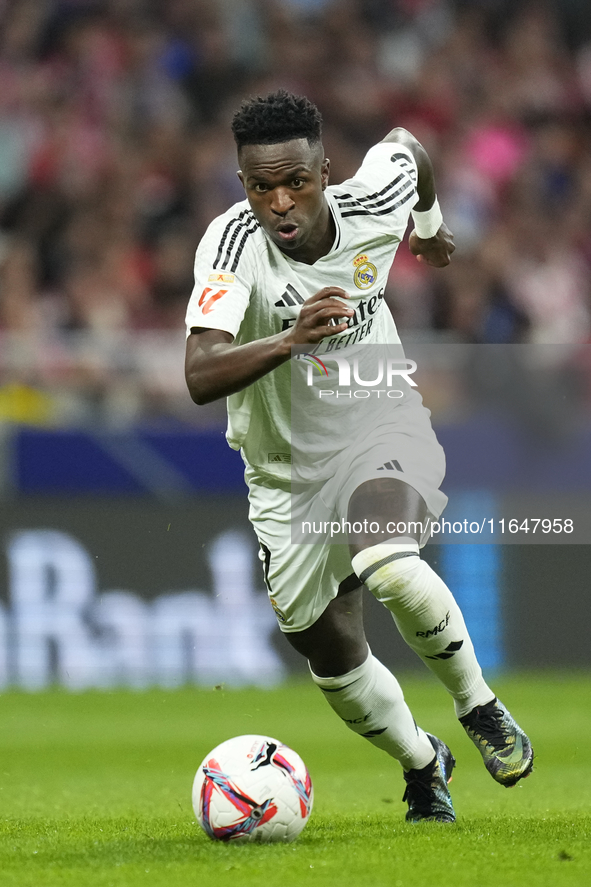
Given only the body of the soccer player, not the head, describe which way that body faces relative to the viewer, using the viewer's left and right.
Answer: facing the viewer

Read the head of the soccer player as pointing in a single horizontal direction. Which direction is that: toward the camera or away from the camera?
toward the camera
